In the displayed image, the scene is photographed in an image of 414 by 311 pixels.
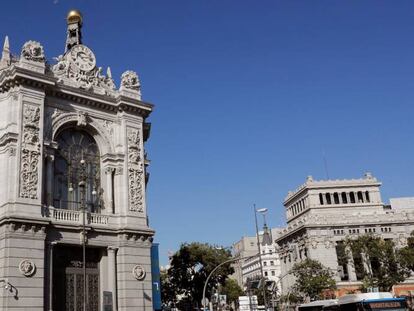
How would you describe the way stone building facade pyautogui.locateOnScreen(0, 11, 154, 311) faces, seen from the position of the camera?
facing the viewer and to the right of the viewer

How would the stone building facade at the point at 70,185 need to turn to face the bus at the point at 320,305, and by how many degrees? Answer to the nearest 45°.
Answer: approximately 45° to its left

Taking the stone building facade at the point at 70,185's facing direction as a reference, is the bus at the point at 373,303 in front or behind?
in front
